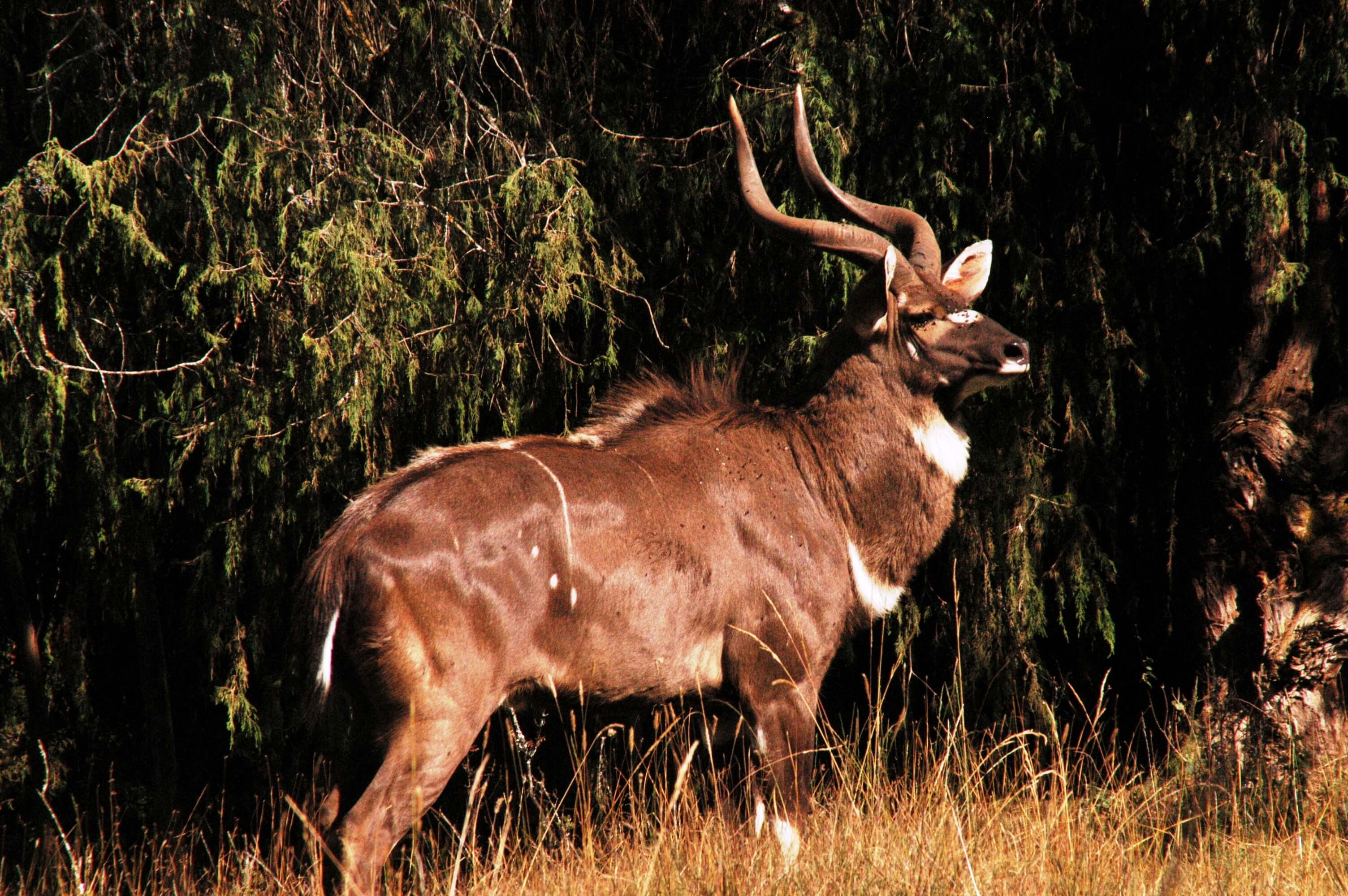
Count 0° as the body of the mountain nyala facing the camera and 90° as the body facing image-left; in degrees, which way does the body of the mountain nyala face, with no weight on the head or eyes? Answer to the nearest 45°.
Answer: approximately 270°

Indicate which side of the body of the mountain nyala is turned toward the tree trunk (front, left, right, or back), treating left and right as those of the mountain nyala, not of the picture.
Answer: front
